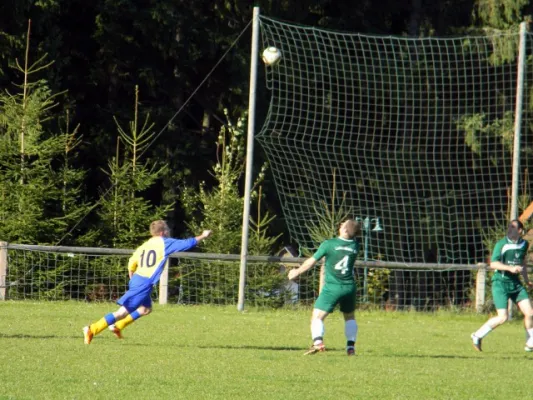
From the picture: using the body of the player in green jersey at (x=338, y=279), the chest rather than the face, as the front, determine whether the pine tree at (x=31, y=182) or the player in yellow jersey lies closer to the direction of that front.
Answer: the pine tree

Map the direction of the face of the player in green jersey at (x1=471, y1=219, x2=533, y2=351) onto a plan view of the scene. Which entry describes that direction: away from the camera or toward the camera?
toward the camera

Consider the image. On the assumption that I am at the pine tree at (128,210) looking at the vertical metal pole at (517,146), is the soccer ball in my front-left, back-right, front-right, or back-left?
front-right

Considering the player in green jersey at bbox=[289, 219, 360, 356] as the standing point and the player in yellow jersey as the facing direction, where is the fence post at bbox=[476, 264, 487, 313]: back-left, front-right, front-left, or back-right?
back-right

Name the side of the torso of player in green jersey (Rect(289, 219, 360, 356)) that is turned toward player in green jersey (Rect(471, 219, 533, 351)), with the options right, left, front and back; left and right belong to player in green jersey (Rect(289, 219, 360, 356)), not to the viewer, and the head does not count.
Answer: right

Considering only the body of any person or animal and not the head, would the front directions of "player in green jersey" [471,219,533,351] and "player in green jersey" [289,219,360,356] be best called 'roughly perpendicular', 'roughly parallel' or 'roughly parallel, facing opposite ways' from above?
roughly parallel, facing opposite ways

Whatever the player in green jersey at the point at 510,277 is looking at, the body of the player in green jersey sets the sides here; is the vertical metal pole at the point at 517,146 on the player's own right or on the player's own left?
on the player's own left

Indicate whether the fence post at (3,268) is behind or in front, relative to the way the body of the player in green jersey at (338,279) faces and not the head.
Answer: in front

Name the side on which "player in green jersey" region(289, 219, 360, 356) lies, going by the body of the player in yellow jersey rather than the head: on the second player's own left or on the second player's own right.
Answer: on the second player's own right

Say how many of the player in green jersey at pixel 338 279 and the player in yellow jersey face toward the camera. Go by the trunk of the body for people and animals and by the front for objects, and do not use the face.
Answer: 0

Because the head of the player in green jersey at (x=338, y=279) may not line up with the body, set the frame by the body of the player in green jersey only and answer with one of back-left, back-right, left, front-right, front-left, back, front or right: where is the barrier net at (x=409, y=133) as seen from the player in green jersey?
front-right
